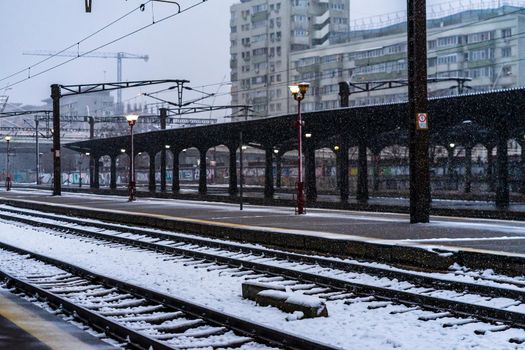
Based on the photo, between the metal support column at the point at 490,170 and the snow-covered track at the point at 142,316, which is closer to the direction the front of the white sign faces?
the snow-covered track

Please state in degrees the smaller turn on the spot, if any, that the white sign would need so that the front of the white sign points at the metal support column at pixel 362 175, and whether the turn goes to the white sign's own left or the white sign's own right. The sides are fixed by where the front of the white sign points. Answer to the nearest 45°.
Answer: approximately 180°

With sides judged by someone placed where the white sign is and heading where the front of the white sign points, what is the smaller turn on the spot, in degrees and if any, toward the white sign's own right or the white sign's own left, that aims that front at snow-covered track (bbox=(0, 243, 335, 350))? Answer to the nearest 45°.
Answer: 0° — it already faces it

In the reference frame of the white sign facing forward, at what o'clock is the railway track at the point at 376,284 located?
The railway track is roughly at 12 o'clock from the white sign.

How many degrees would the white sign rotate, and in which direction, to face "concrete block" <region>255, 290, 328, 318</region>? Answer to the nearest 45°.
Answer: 0° — it already faces it

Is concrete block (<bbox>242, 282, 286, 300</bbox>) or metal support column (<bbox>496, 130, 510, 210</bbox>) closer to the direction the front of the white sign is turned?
the concrete block

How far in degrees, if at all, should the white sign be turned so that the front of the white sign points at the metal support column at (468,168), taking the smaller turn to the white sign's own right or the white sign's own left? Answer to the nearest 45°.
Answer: approximately 180°

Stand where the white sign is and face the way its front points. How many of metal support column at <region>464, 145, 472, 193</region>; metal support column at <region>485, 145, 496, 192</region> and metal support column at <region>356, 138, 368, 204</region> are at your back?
3

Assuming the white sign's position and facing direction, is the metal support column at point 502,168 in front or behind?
behind

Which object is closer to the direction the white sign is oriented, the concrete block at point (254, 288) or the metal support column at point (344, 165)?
the concrete block

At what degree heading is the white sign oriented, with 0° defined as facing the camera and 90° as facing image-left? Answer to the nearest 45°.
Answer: approximately 0°

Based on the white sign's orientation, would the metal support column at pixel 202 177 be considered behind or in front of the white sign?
behind

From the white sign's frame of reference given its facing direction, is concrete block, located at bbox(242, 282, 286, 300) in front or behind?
in front
